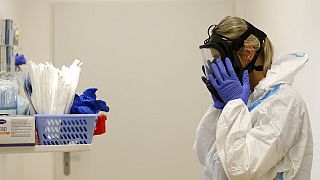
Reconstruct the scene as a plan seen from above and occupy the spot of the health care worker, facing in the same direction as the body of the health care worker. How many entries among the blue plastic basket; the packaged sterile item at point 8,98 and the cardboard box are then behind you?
0

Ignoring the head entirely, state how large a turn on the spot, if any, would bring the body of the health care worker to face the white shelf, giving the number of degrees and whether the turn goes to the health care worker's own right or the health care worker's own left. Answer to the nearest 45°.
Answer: approximately 45° to the health care worker's own left

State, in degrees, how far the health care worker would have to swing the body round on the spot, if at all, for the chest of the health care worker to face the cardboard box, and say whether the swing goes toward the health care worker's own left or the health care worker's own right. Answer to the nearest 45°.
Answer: approximately 45° to the health care worker's own left

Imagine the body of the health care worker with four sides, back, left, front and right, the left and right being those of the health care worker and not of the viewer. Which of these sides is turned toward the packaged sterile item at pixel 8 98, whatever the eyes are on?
front

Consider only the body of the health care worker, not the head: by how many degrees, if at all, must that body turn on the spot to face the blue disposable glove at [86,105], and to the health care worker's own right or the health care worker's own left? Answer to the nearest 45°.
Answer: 0° — they already face it

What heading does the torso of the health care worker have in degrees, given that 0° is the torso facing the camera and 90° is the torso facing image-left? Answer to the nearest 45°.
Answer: approximately 90°

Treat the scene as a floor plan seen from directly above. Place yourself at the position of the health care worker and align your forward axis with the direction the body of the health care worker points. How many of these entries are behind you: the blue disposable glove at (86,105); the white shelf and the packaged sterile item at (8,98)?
0
